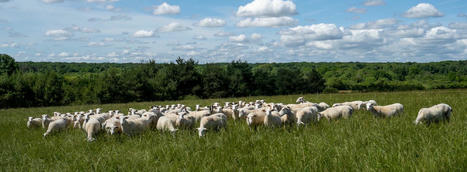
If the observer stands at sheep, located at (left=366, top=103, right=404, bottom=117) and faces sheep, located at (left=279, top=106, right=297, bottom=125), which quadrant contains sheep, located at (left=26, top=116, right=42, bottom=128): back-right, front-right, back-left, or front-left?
front-right

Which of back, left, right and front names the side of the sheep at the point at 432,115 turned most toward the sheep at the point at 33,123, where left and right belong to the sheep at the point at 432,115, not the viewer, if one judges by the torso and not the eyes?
front

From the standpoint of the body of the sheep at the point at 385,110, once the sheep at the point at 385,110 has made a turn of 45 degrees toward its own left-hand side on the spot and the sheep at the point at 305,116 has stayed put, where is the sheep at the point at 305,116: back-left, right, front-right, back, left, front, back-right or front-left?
front

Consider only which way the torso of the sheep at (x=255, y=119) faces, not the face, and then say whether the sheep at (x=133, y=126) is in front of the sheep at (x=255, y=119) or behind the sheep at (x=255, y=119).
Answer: in front

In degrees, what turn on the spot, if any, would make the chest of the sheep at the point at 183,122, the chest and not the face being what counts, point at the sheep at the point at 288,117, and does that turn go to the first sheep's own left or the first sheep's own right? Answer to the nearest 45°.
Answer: approximately 135° to the first sheep's own left

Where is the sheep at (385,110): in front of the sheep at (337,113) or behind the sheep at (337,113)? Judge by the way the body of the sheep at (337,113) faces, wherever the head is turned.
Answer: behind

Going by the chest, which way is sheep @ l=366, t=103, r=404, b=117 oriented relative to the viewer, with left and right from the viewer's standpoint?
facing to the left of the viewer

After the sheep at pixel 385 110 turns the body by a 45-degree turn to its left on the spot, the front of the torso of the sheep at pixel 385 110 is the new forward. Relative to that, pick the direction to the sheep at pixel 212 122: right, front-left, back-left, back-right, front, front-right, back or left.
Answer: front

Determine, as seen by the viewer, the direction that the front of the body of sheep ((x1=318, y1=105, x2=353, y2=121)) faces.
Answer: to the viewer's left

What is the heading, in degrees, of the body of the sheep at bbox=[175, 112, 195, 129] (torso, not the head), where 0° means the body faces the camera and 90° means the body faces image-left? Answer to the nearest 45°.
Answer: approximately 45°

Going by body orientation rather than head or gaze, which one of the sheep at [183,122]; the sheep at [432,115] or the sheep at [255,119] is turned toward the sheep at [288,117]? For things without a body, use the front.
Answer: the sheep at [432,115]

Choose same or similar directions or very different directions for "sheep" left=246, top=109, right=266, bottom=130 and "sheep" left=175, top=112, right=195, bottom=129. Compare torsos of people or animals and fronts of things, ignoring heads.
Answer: same or similar directions

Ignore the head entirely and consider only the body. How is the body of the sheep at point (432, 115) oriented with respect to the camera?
to the viewer's left

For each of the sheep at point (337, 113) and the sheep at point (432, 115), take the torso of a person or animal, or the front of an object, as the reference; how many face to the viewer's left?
2

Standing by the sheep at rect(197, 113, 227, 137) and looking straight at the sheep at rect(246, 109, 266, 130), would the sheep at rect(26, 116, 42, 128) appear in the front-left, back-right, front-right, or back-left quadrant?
back-left

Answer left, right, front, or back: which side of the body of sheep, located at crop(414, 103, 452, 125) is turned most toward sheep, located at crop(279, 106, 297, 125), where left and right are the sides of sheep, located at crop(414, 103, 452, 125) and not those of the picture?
front

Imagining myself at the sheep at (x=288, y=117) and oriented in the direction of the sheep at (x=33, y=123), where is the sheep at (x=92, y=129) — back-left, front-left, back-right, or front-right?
front-left
